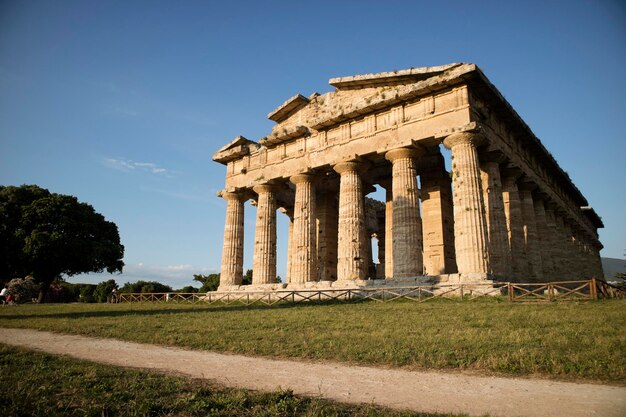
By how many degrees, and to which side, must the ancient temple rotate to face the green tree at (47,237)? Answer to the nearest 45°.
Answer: approximately 45° to its right

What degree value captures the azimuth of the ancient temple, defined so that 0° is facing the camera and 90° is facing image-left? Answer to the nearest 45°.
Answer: approximately 45°
